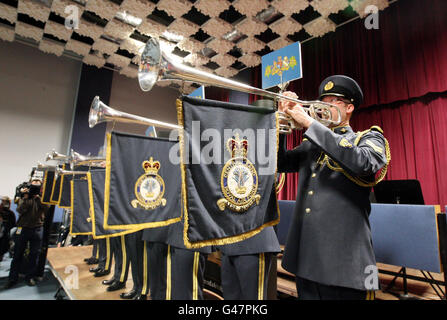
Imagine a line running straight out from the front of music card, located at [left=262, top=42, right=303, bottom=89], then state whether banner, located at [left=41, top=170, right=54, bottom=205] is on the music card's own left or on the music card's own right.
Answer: on the music card's own right

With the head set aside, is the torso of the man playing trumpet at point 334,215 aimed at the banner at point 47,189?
no

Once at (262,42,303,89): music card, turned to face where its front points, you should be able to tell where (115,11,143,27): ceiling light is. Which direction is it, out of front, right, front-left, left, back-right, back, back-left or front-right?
right

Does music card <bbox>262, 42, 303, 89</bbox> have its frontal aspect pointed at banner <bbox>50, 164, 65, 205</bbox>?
no

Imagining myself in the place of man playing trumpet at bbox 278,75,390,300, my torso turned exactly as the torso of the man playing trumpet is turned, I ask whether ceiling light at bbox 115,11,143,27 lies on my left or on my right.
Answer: on my right

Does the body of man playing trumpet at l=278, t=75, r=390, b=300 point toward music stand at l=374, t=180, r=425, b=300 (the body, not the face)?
no

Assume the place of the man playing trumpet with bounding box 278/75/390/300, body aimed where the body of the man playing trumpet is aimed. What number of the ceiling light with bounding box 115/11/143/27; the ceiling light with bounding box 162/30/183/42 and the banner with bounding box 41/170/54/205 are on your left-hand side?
0

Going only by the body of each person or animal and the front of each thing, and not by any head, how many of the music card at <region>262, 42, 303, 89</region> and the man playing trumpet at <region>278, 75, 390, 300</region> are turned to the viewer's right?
0
